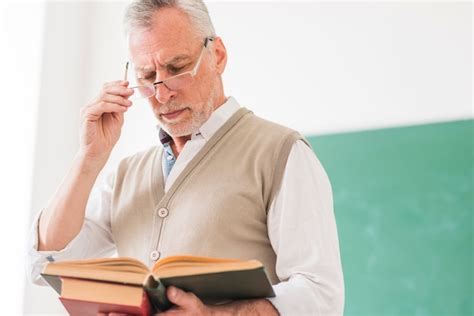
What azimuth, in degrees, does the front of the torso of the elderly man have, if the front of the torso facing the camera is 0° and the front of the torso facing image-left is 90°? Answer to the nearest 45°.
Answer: approximately 45°

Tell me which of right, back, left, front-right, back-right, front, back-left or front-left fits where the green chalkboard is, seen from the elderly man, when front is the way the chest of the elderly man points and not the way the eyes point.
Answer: back
